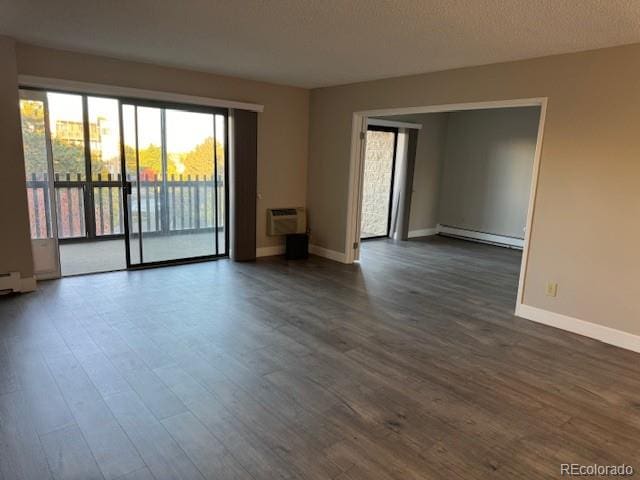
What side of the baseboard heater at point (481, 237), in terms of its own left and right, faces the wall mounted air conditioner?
front

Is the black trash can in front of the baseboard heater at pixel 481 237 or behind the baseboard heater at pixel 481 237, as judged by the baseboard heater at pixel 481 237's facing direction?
in front

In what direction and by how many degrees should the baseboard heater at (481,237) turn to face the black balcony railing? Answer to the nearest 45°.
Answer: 0° — it already faces it

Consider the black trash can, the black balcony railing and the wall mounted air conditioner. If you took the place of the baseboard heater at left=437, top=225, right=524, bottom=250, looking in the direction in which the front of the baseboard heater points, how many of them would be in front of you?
3

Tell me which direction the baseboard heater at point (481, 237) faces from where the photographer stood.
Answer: facing the viewer and to the left of the viewer

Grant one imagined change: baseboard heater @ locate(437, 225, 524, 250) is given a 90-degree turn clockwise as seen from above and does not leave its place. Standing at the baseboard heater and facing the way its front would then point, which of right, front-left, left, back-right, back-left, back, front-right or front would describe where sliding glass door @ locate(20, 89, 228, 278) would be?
left
